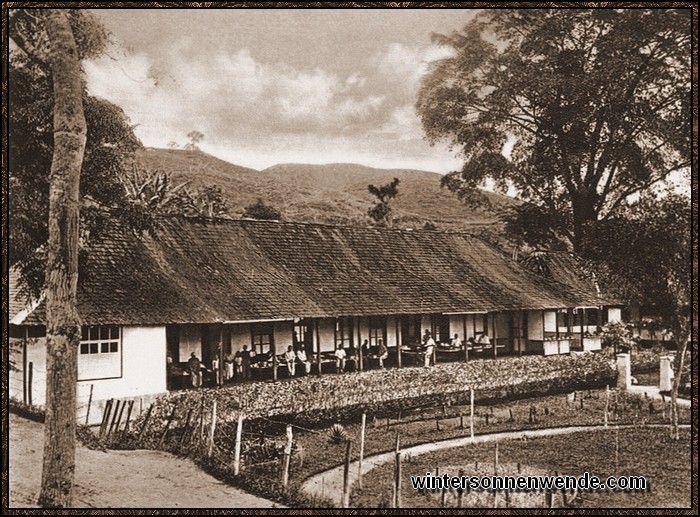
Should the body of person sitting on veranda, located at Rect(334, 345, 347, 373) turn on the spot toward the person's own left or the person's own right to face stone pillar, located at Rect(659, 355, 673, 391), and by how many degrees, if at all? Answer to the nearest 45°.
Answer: approximately 90° to the person's own left

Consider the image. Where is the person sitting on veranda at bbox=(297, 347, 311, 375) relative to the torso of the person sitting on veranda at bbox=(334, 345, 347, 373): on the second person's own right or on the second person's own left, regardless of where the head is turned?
on the second person's own right

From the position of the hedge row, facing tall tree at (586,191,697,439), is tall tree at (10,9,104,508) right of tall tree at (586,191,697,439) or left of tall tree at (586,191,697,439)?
right

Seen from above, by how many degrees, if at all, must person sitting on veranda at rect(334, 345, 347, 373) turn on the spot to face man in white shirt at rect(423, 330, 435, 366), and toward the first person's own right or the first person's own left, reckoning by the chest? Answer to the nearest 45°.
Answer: approximately 135° to the first person's own left

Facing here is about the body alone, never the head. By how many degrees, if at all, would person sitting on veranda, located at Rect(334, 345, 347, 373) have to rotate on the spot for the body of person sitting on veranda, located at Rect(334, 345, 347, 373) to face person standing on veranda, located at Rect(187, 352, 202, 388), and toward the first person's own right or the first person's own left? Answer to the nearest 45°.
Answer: approximately 45° to the first person's own right

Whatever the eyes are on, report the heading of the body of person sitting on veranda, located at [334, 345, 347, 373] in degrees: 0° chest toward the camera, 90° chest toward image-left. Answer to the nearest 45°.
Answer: approximately 0°

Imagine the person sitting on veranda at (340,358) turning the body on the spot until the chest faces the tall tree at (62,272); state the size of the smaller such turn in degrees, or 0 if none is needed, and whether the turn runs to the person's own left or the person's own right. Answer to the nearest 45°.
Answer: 0° — they already face it
